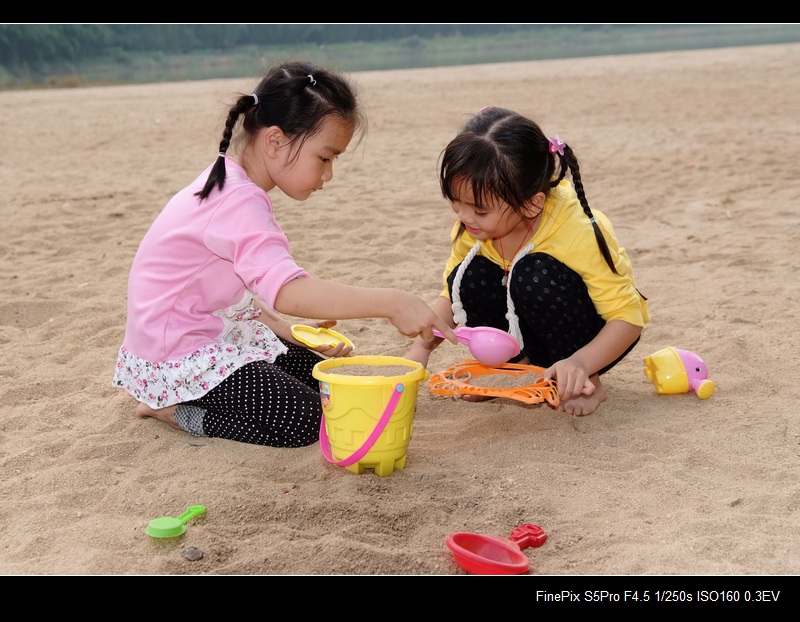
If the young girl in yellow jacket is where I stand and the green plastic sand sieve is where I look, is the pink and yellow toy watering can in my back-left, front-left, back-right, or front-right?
back-left

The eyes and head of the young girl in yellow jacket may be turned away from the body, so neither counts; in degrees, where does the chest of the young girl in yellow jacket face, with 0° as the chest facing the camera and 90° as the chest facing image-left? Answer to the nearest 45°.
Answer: approximately 45°

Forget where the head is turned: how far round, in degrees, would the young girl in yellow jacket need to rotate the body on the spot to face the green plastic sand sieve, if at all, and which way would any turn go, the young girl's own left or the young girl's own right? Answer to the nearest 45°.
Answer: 0° — they already face it

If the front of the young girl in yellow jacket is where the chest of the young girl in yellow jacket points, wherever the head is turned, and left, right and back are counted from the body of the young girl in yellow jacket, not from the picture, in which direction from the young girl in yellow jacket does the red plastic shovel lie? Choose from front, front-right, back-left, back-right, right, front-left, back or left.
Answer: front-left

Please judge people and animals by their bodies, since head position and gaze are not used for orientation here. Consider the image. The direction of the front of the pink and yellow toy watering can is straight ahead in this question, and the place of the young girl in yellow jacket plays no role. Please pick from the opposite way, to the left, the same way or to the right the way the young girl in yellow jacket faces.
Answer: to the right

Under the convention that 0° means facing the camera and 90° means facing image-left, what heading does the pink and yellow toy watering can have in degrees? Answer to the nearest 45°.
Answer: approximately 315°
